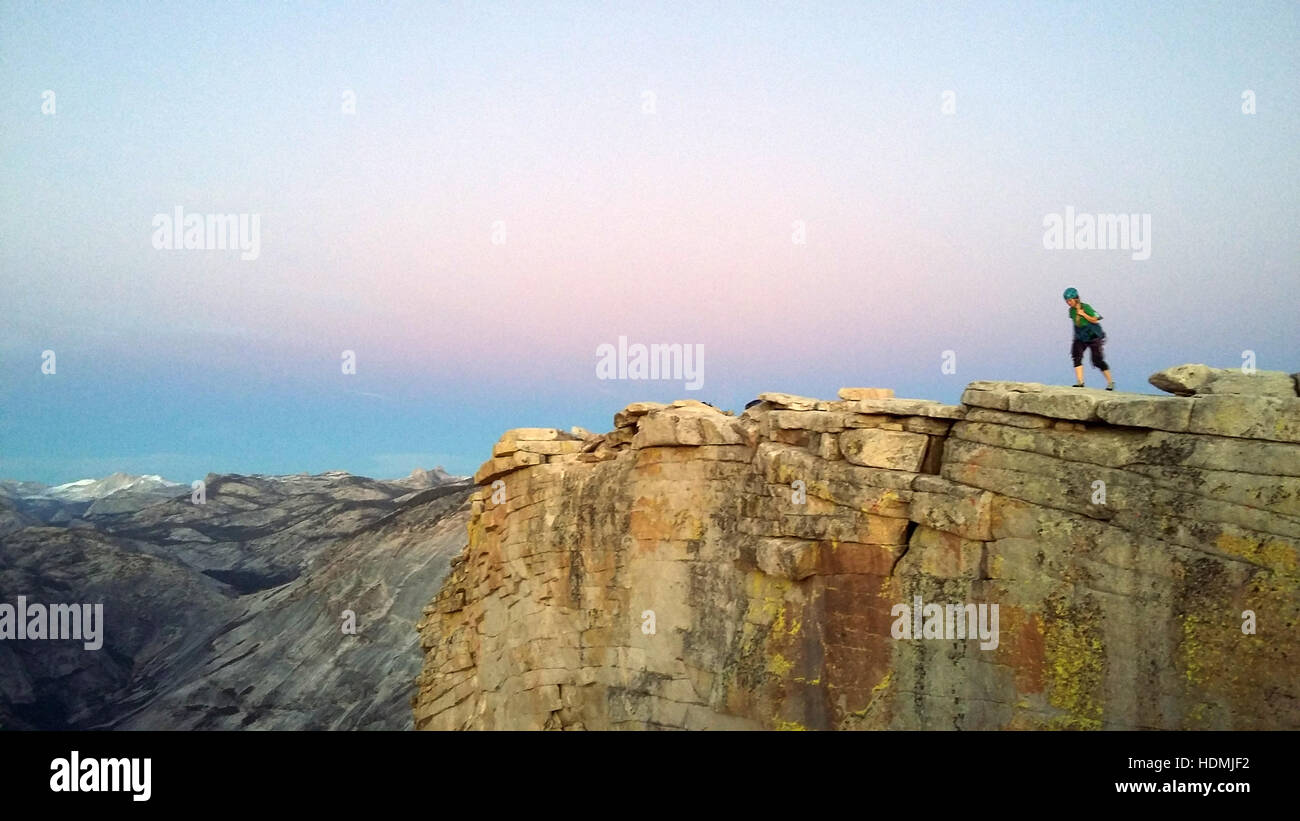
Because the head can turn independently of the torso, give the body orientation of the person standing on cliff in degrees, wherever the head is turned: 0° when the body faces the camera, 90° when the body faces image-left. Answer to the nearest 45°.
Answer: approximately 45°

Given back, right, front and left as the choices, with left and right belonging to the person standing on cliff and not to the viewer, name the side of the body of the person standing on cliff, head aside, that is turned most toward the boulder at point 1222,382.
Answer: left
